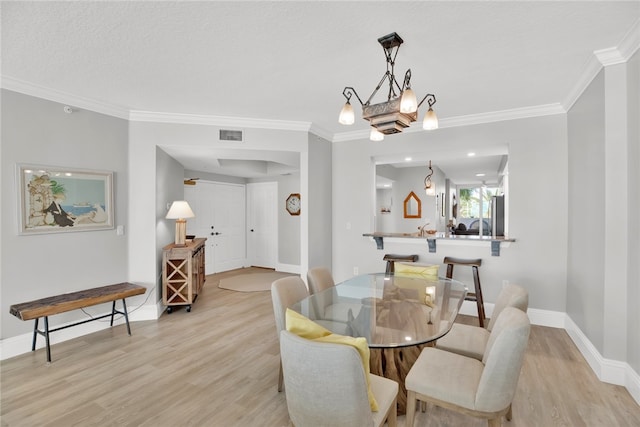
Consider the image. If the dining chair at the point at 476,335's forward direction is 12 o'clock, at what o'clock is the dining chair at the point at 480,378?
the dining chair at the point at 480,378 is roughly at 9 o'clock from the dining chair at the point at 476,335.

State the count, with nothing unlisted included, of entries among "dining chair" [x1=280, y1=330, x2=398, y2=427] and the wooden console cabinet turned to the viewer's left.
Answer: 0

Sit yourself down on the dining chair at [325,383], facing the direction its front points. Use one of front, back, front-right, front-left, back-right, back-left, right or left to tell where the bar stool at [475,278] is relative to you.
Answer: front

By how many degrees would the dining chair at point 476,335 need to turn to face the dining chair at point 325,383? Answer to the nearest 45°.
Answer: approximately 90° to its left

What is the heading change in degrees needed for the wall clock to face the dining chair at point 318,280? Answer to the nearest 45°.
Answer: approximately 45° to its left

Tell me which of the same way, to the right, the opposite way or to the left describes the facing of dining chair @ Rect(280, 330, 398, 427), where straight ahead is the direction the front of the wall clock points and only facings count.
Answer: the opposite way

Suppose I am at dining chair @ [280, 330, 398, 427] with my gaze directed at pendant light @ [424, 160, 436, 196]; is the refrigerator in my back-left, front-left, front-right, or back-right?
front-right

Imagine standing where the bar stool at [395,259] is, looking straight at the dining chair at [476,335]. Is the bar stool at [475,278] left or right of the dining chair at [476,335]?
left

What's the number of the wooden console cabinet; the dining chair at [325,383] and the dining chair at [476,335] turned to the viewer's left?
1

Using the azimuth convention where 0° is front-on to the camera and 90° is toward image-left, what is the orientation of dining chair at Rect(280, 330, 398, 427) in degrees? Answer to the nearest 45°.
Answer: approximately 225°

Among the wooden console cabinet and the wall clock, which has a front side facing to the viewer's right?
the wooden console cabinet

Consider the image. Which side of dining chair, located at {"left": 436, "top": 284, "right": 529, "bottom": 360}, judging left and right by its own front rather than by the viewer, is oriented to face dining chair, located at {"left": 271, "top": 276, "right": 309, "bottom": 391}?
front

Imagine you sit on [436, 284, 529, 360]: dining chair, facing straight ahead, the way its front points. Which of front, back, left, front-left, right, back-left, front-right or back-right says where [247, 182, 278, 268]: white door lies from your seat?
front-right

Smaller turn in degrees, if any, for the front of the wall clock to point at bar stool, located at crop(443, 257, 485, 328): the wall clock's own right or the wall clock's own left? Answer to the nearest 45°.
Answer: approximately 90° to the wall clock's own left

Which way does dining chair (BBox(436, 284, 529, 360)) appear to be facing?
to the viewer's left

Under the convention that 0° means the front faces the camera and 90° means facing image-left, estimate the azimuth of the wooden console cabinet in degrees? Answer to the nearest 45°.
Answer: approximately 270°
